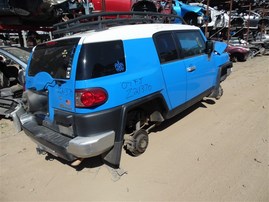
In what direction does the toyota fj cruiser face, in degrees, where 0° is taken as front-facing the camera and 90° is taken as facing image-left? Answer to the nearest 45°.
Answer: approximately 225°
